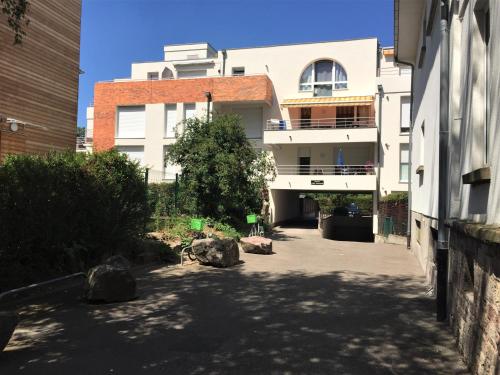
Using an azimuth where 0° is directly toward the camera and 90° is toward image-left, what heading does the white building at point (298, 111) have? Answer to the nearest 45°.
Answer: approximately 0°

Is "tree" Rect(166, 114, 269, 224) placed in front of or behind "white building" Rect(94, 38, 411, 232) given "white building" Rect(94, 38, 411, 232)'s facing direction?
in front

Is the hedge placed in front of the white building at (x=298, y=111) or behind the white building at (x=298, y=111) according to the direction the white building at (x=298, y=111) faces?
in front

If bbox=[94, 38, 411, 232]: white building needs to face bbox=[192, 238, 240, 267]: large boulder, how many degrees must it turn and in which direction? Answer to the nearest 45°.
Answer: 0° — it already faces it

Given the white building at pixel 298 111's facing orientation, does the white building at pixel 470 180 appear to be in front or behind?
in front

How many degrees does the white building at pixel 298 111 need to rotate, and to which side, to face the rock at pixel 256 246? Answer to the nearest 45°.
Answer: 0° — it already faces it
